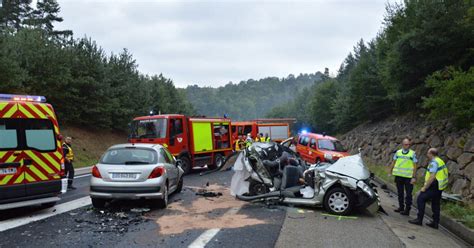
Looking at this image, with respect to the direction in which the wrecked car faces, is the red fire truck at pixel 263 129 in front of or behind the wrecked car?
behind

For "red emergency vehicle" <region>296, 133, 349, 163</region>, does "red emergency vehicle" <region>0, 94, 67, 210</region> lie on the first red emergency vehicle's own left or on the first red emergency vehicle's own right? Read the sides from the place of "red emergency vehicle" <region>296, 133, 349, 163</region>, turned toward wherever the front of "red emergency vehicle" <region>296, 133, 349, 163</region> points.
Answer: on the first red emergency vehicle's own right

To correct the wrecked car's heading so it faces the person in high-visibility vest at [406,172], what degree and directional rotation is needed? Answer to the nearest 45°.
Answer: approximately 45° to its left

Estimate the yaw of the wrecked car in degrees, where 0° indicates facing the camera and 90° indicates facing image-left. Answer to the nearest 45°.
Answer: approximately 315°

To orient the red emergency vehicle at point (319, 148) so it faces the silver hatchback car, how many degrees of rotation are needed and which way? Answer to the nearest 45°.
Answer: approximately 45° to its right

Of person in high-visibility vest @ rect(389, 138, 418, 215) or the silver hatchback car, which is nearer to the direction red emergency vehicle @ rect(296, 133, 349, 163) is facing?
the person in high-visibility vest

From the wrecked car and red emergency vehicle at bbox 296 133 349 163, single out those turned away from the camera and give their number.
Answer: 0

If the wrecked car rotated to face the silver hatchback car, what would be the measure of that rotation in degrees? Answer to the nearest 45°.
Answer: approximately 135° to its right

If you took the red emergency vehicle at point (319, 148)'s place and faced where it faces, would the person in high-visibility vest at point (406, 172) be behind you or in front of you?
in front

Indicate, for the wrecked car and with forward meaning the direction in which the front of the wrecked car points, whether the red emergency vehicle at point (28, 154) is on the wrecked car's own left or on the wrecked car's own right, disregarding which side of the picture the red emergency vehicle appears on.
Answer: on the wrecked car's own right
